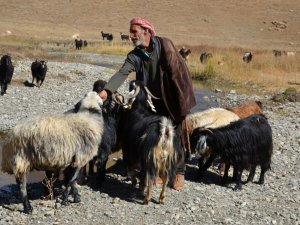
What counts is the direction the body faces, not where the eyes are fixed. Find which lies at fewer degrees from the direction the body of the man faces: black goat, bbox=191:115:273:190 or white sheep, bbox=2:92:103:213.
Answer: the white sheep

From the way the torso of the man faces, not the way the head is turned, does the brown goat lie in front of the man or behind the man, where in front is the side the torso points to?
behind

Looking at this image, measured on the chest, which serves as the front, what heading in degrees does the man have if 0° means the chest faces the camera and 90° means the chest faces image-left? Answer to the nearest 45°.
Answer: approximately 45°

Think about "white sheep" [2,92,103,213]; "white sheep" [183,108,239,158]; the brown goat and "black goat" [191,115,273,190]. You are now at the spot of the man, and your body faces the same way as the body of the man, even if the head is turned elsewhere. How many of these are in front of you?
1

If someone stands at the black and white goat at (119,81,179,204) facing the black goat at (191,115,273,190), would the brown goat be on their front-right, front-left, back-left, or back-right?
front-left

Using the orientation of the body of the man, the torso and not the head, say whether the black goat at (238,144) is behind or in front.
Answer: behind

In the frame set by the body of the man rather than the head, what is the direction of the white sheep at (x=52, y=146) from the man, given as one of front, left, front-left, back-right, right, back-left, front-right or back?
front

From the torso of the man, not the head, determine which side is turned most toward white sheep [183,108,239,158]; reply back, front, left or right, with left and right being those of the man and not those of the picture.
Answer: back

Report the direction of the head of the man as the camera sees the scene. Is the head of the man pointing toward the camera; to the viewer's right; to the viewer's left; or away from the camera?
to the viewer's left

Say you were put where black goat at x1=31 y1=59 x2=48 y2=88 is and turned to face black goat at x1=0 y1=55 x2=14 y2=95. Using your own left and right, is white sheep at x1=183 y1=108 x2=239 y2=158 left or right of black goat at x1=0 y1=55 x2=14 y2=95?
left

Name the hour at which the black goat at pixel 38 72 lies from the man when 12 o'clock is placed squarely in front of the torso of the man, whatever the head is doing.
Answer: The black goat is roughly at 4 o'clock from the man.

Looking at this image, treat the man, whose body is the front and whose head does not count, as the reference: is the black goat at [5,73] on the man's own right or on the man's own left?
on the man's own right
